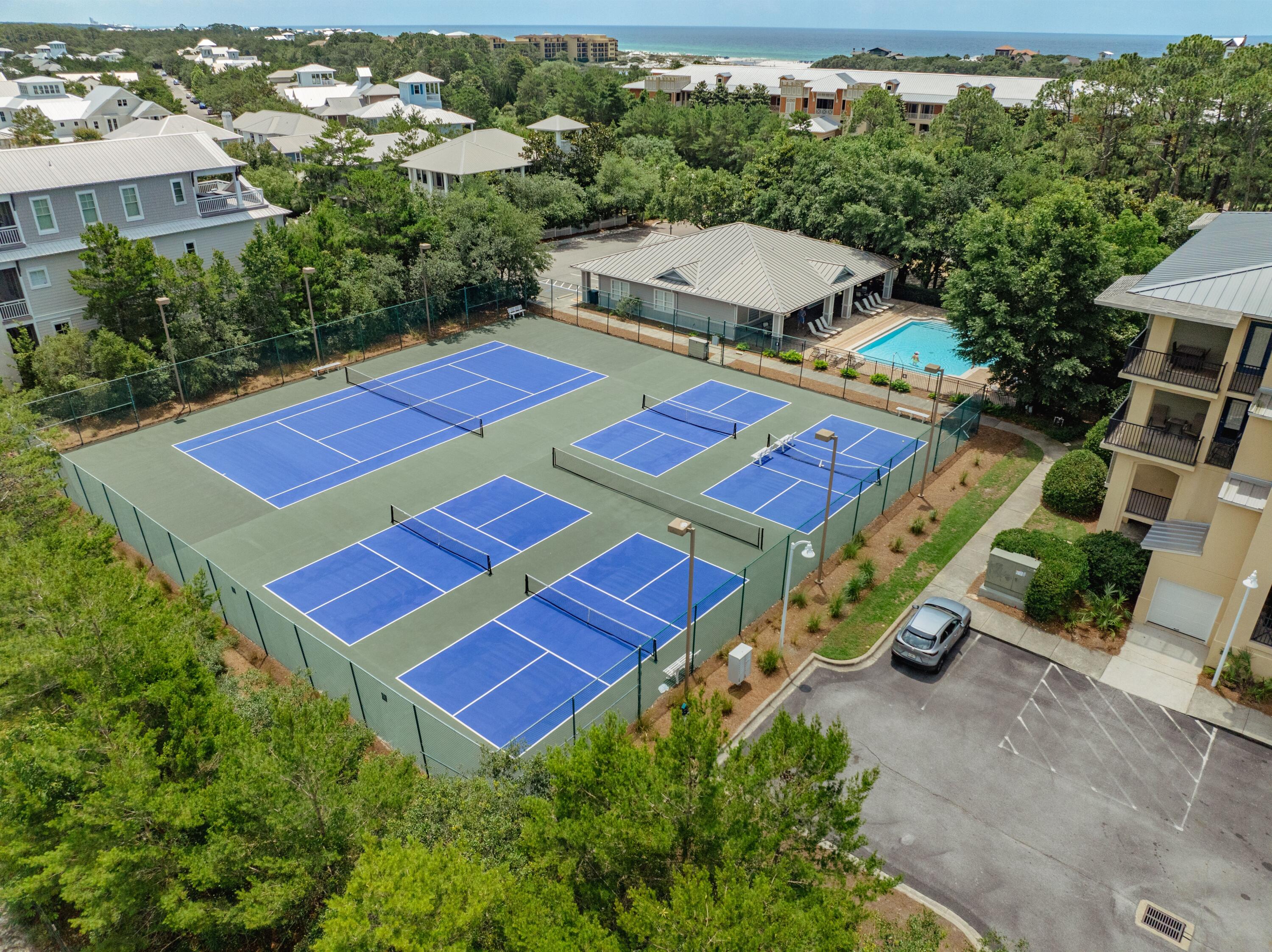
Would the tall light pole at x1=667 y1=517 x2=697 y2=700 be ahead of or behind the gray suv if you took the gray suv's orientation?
behind

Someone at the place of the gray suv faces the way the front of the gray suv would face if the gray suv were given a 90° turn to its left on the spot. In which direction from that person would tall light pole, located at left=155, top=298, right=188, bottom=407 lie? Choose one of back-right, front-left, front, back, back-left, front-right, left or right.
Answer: front-left

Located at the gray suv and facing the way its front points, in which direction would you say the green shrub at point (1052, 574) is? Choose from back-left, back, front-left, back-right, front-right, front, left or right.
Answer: front

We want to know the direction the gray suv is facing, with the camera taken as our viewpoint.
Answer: facing away from the viewer and to the right of the viewer

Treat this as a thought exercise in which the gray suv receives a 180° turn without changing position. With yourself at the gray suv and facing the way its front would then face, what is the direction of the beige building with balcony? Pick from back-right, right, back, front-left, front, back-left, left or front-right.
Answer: back

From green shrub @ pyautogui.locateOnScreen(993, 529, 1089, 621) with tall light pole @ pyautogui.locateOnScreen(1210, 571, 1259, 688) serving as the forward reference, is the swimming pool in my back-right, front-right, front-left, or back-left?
back-left

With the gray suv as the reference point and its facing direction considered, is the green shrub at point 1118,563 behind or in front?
in front

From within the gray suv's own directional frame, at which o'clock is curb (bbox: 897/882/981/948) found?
The curb is roughly at 4 o'clock from the gray suv.

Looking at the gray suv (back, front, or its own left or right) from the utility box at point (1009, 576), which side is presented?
front

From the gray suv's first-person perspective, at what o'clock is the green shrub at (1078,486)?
The green shrub is roughly at 11 o'clock from the gray suv.

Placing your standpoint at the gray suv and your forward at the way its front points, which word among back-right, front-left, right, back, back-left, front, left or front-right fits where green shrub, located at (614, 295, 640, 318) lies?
left

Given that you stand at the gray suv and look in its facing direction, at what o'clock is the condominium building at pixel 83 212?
The condominium building is roughly at 8 o'clock from the gray suv.

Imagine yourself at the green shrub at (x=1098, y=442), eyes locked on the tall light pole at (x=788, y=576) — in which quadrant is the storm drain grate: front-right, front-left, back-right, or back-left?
front-left

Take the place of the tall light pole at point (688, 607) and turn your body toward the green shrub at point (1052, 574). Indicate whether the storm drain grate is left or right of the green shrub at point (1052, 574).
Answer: right

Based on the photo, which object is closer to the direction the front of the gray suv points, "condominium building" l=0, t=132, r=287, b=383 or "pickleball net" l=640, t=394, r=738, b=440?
the pickleball net

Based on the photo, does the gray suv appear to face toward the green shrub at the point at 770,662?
no

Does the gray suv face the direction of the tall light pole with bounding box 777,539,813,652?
no
